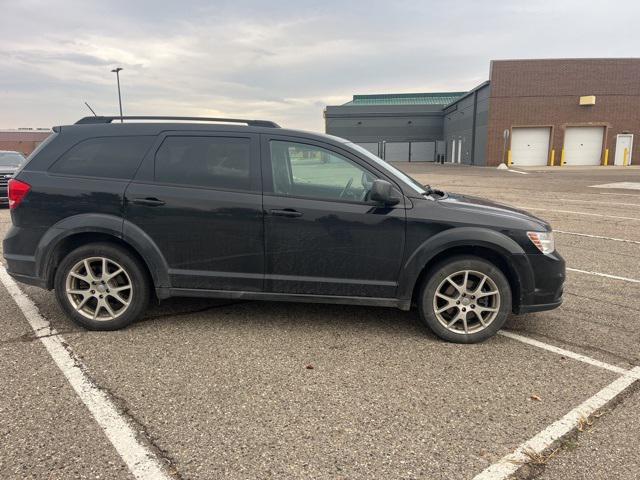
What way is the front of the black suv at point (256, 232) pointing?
to the viewer's right
